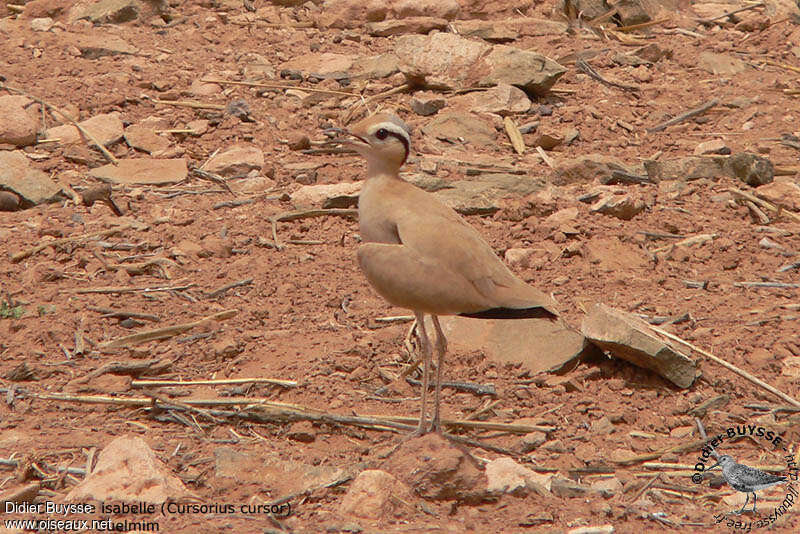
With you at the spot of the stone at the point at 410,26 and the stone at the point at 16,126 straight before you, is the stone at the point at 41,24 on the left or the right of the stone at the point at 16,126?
right

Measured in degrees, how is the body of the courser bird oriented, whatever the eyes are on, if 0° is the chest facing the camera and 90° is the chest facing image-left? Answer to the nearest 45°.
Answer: approximately 90°

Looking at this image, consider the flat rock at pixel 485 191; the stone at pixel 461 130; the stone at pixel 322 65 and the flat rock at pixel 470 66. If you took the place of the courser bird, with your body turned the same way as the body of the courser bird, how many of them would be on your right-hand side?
4

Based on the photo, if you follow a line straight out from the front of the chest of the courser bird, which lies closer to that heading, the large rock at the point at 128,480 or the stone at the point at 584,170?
the large rock

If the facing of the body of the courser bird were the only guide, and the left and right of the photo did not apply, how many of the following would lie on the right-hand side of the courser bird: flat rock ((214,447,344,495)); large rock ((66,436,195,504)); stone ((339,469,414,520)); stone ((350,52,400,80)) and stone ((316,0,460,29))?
2

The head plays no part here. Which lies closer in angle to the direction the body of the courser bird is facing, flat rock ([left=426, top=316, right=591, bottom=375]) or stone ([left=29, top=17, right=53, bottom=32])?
the stone

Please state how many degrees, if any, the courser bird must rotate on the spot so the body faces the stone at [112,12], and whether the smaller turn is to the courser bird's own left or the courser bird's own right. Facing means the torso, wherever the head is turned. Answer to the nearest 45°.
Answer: approximately 45° to the courser bird's own right

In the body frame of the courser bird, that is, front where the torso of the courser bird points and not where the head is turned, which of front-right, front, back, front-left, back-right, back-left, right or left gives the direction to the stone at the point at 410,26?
right

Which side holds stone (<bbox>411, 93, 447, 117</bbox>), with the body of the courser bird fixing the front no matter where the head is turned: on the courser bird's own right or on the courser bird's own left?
on the courser bird's own right

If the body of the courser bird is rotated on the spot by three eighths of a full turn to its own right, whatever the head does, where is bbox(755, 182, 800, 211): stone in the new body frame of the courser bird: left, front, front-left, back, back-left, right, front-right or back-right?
front

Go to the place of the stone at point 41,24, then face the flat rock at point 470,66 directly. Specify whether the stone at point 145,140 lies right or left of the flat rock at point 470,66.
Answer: right

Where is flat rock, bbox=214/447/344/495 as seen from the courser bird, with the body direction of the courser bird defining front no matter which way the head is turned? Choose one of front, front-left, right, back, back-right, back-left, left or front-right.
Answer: front-left

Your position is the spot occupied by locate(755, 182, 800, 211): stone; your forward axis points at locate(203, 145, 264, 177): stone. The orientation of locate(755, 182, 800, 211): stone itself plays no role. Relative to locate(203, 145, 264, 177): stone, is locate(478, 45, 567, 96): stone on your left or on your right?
right

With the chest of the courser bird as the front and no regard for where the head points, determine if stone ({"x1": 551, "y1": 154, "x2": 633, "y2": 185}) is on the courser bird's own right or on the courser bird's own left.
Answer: on the courser bird's own right

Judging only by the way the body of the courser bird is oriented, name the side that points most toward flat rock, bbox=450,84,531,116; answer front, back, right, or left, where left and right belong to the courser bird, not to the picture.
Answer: right

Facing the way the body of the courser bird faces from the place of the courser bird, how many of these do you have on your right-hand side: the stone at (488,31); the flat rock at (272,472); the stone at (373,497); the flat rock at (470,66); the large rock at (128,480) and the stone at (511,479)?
2

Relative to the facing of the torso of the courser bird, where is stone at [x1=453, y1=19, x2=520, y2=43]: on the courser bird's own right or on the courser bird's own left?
on the courser bird's own right

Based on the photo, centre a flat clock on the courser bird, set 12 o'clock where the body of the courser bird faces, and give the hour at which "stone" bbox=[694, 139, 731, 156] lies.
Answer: The stone is roughly at 4 o'clock from the courser bird.

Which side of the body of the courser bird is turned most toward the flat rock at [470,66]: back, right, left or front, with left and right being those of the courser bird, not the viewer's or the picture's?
right

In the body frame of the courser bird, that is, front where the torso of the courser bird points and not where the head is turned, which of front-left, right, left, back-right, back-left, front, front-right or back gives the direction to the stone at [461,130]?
right
